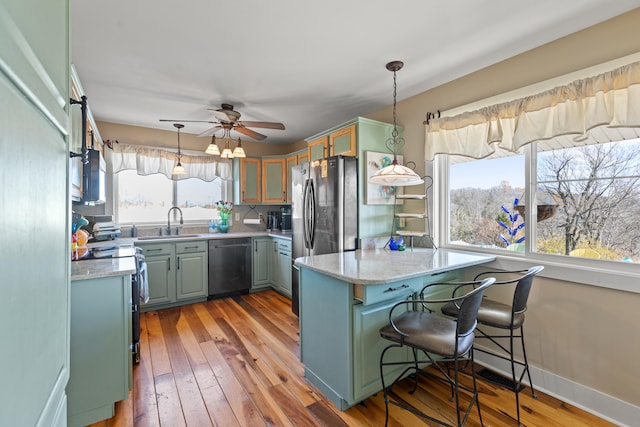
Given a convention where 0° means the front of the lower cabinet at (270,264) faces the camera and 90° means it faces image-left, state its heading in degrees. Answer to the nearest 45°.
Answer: approximately 45°

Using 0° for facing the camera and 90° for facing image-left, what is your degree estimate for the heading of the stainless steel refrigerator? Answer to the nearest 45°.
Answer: approximately 45°

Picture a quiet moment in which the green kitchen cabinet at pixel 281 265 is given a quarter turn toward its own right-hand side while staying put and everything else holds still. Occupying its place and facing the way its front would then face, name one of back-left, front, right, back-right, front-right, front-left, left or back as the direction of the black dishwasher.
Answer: front-left

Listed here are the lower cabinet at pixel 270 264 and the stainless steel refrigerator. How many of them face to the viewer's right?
0

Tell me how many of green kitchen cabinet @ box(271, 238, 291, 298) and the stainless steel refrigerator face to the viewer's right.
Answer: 0

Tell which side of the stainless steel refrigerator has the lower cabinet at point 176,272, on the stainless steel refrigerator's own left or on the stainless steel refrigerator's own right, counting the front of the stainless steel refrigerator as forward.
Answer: on the stainless steel refrigerator's own right

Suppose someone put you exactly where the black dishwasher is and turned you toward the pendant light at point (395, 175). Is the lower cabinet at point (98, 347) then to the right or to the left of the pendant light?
right

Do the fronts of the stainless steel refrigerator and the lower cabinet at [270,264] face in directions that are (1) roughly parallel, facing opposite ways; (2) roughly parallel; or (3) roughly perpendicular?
roughly parallel

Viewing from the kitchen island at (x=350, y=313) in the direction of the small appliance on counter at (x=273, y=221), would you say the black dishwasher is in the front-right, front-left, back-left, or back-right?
front-left

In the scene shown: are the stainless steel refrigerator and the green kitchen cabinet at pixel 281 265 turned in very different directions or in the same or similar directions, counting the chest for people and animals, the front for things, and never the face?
same or similar directions

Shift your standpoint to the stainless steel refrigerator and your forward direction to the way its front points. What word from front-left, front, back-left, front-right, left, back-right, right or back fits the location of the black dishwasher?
right

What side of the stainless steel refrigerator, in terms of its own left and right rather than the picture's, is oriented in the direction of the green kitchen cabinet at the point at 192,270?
right

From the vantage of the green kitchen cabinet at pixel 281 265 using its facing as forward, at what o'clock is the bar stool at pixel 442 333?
The bar stool is roughly at 10 o'clock from the green kitchen cabinet.

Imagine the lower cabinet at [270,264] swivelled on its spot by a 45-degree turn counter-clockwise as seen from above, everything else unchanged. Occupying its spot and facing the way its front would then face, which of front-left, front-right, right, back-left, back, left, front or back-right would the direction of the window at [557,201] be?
front-left

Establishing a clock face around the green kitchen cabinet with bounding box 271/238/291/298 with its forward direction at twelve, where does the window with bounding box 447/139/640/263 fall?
The window is roughly at 9 o'clock from the green kitchen cabinet.

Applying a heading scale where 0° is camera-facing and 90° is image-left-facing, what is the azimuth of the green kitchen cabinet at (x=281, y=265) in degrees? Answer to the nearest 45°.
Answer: approximately 45°

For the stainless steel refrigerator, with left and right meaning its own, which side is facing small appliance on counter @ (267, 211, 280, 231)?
right
